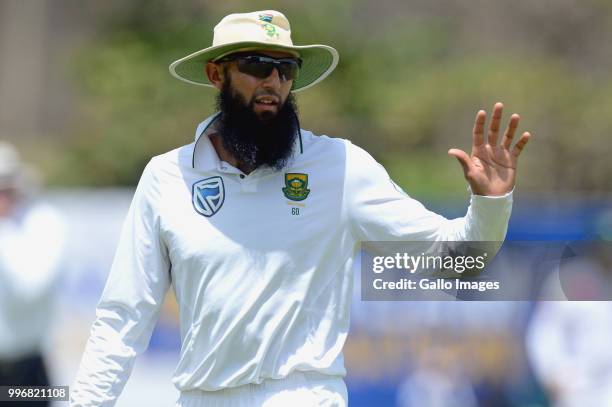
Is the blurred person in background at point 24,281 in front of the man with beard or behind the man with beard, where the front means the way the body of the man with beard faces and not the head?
behind

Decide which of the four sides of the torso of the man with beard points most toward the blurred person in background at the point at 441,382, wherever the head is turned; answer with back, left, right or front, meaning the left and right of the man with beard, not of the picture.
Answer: back

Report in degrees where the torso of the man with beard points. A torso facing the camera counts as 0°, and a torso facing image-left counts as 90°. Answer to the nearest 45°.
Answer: approximately 0°

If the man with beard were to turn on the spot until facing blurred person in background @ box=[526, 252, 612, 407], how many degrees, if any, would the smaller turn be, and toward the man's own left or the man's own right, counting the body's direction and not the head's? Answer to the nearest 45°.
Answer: approximately 135° to the man's own left
